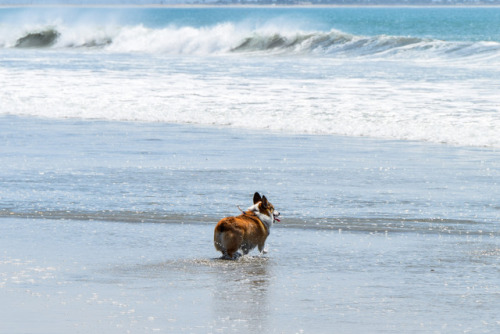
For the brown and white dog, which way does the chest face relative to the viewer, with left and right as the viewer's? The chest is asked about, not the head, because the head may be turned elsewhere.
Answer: facing away from the viewer and to the right of the viewer

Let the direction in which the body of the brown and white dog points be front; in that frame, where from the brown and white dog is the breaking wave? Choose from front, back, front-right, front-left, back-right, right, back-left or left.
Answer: front-left
